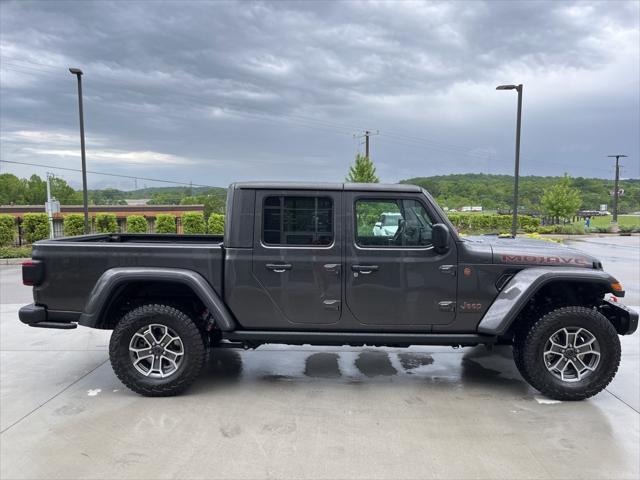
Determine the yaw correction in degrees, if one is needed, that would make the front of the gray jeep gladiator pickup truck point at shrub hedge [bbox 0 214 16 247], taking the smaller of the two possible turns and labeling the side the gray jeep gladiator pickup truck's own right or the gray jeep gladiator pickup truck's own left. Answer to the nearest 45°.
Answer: approximately 135° to the gray jeep gladiator pickup truck's own left

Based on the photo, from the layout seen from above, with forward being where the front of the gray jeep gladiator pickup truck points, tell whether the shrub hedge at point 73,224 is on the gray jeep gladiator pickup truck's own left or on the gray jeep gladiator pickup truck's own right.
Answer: on the gray jeep gladiator pickup truck's own left

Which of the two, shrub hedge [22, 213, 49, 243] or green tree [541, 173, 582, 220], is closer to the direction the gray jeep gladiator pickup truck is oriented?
the green tree

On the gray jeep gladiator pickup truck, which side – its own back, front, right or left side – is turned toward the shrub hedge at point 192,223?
left

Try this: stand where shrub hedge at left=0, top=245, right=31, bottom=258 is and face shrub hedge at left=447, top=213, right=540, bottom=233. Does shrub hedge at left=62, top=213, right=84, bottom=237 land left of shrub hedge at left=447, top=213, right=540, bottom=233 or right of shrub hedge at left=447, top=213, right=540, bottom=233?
left

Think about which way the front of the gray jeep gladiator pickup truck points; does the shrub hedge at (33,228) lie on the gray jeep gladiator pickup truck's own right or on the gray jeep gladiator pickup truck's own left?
on the gray jeep gladiator pickup truck's own left

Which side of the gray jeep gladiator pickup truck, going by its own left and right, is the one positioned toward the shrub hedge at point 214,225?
left

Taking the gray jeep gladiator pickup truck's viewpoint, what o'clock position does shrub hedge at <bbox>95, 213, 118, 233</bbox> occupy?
The shrub hedge is roughly at 8 o'clock from the gray jeep gladiator pickup truck.

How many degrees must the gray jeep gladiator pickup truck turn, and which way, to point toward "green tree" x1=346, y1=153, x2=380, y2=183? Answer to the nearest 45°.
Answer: approximately 90° to its left

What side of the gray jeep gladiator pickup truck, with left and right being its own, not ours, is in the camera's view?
right

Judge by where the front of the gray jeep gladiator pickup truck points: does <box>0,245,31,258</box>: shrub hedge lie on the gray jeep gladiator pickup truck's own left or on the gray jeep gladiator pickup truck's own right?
on the gray jeep gladiator pickup truck's own left
